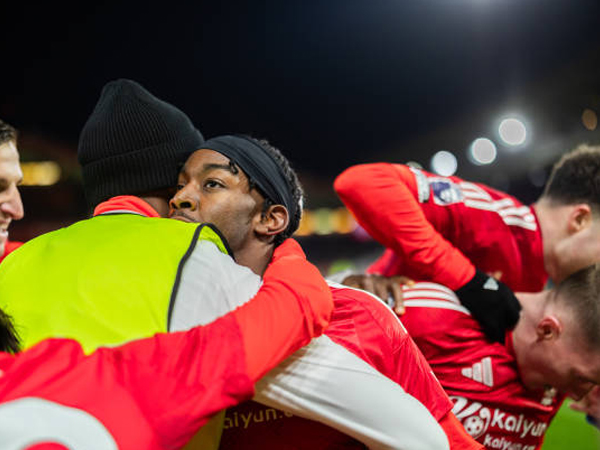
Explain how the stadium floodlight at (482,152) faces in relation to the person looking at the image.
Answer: facing the viewer

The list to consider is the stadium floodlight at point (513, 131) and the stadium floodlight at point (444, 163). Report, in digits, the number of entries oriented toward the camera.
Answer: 2

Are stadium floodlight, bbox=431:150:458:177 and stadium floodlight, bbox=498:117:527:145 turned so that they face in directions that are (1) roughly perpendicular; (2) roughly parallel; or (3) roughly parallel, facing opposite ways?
roughly parallel

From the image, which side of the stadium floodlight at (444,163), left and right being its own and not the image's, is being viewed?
front

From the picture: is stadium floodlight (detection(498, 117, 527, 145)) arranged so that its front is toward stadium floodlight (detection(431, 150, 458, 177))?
no
